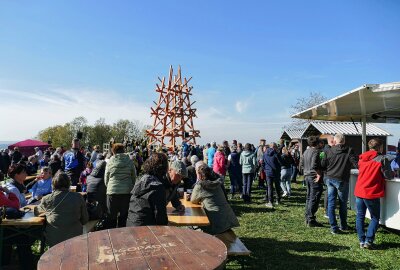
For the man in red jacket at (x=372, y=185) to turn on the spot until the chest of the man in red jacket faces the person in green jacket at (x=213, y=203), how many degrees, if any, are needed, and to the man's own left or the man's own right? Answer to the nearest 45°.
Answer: approximately 180°

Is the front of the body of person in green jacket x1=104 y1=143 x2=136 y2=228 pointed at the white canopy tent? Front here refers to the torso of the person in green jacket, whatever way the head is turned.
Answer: no

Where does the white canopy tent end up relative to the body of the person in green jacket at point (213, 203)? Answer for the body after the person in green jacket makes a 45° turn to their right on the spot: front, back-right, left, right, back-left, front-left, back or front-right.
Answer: front-right

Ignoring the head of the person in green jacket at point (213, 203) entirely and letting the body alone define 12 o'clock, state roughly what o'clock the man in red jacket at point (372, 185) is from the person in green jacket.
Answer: The man in red jacket is roughly at 4 o'clock from the person in green jacket.

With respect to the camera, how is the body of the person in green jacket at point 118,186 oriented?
away from the camera

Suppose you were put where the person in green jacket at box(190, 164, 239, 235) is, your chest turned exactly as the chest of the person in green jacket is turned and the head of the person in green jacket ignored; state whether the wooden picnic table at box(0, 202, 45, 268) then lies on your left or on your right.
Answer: on your left

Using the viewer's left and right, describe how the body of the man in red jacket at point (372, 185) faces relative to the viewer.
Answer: facing away from the viewer and to the right of the viewer

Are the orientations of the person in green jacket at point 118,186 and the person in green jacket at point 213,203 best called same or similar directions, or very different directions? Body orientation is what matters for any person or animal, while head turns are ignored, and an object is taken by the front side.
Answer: same or similar directions

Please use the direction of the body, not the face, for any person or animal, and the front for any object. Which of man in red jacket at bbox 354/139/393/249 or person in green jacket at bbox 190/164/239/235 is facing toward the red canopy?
the person in green jacket

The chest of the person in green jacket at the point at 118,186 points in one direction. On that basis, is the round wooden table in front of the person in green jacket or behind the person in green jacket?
behind

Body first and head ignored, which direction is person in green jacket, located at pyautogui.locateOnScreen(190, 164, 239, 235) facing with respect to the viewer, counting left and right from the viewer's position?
facing away from the viewer and to the left of the viewer

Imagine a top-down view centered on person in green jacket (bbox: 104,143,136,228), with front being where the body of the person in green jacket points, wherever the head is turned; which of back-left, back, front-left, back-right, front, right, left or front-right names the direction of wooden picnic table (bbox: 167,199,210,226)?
back-right

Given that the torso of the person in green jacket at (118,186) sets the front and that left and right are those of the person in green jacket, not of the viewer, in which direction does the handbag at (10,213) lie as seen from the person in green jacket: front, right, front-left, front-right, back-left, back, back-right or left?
back-left
